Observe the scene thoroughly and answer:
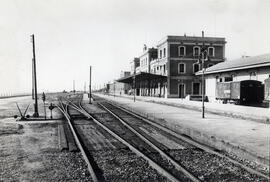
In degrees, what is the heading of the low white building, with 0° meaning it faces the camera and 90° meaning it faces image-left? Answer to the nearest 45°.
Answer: approximately 45°

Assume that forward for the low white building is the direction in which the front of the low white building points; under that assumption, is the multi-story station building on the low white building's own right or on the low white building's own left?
on the low white building's own right

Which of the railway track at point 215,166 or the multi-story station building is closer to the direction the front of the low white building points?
the railway track
